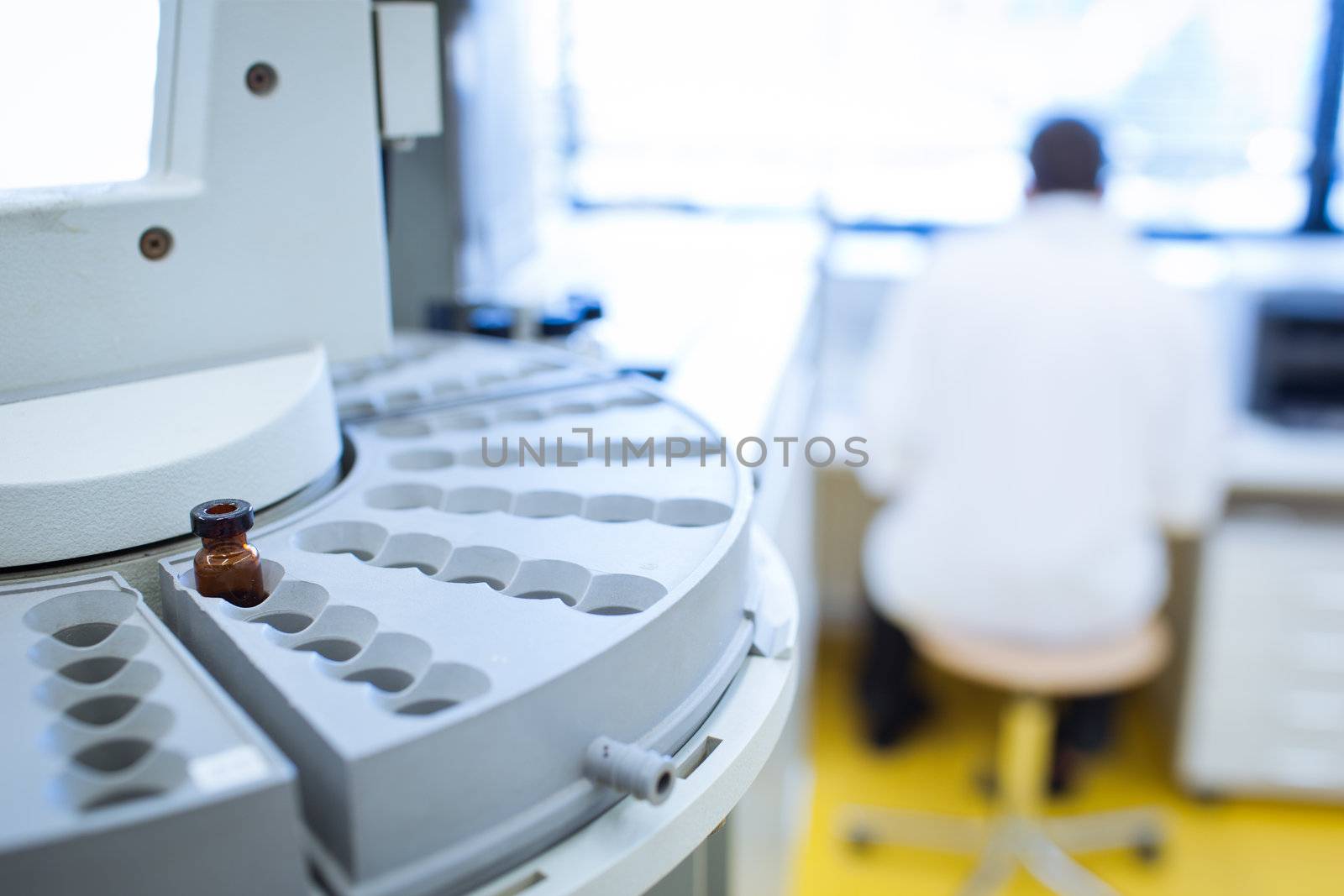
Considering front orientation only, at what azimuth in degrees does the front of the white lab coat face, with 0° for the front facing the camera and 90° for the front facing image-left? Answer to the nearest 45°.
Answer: approximately 180°

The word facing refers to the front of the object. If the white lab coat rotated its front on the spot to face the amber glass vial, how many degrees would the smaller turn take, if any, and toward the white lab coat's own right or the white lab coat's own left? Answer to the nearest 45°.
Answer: approximately 180°
